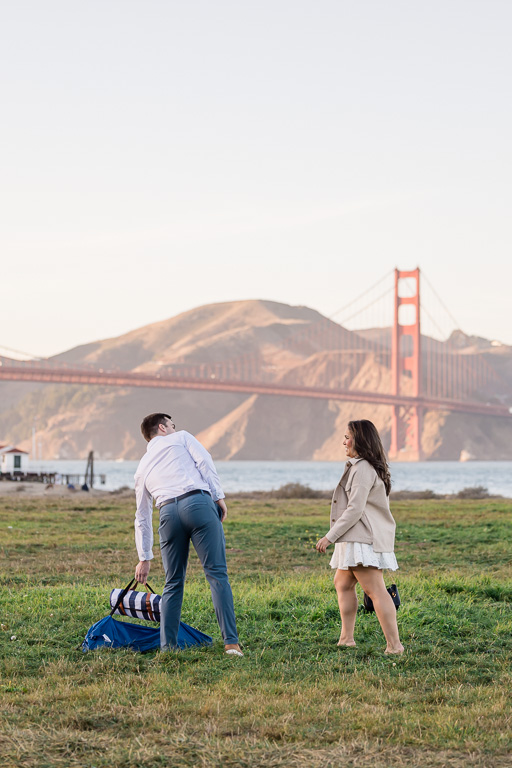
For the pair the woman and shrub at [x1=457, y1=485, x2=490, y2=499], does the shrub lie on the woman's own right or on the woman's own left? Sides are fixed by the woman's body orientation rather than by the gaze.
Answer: on the woman's own right

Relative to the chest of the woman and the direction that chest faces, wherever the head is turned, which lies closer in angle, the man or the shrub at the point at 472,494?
the man

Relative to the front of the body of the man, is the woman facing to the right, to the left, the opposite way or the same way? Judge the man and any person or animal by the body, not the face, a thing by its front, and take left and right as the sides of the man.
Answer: to the left

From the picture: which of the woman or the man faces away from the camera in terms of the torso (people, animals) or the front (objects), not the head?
the man

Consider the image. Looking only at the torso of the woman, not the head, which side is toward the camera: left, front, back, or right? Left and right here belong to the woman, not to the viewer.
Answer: left

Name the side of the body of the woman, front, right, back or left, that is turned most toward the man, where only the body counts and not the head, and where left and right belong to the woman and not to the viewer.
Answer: front

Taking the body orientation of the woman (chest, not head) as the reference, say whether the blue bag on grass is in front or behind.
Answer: in front

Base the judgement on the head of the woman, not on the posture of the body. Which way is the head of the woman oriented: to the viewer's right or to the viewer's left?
to the viewer's left

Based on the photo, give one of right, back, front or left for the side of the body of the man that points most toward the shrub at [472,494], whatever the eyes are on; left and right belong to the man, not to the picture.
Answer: front

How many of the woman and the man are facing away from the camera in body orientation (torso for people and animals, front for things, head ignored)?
1

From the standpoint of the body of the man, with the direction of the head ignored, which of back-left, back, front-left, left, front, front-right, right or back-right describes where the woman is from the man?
right

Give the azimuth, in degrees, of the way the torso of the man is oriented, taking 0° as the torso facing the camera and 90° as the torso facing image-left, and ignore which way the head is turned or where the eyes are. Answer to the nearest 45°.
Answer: approximately 180°
